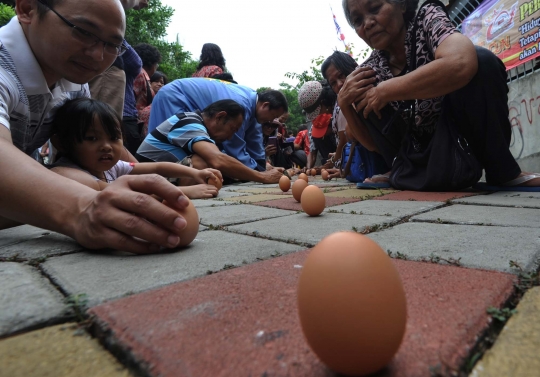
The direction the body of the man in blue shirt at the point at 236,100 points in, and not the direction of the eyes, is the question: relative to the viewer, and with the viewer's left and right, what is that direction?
facing to the right of the viewer

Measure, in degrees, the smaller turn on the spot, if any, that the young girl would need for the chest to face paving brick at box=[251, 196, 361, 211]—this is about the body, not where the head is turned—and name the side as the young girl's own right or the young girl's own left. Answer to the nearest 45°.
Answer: approximately 45° to the young girl's own left

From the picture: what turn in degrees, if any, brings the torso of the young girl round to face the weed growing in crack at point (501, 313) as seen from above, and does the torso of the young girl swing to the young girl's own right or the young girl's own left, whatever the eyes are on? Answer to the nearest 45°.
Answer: approximately 45° to the young girl's own right

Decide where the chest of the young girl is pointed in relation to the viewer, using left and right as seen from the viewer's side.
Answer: facing the viewer and to the right of the viewer

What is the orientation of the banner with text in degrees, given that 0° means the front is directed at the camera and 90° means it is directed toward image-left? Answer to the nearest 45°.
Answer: approximately 45°

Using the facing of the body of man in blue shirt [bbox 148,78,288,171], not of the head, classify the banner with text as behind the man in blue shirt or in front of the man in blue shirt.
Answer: in front

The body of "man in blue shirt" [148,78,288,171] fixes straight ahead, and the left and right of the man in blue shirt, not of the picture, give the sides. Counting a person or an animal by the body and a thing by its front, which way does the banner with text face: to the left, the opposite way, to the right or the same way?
the opposite way

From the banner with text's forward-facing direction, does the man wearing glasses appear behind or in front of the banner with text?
in front

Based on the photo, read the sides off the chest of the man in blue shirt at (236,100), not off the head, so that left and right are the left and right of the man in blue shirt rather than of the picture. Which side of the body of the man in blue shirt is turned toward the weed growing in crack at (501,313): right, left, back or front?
right

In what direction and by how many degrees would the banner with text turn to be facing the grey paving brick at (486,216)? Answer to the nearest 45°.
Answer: approximately 45° to its left

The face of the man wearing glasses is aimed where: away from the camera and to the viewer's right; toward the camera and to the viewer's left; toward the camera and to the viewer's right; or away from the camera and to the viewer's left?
toward the camera and to the viewer's right

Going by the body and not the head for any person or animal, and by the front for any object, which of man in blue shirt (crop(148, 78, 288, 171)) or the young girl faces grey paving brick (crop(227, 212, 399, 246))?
the young girl

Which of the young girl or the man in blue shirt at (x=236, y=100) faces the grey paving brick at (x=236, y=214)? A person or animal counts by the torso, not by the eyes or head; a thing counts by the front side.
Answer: the young girl

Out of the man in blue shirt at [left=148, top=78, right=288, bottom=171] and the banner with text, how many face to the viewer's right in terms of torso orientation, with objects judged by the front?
1
